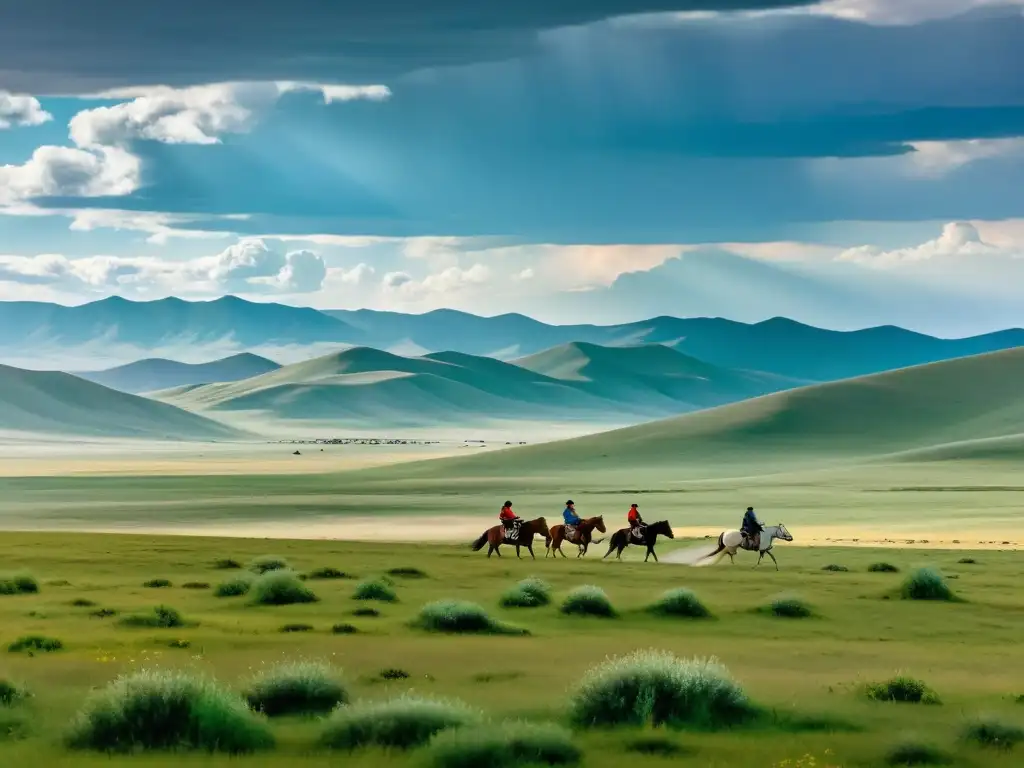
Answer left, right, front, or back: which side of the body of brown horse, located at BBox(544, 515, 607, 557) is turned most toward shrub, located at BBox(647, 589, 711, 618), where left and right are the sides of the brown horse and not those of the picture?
right

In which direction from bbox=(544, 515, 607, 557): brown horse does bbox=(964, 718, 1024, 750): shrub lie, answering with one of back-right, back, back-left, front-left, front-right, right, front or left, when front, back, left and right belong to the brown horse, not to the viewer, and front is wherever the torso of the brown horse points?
right

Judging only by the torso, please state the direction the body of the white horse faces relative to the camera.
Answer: to the viewer's right

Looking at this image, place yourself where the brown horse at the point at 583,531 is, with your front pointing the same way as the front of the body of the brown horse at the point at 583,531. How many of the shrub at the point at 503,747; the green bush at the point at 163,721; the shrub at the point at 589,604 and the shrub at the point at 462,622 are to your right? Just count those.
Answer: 4

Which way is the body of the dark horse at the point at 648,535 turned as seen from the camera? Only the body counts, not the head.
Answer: to the viewer's right

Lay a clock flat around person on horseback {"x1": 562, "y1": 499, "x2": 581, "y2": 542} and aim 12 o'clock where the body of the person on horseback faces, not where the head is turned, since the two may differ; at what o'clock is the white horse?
The white horse is roughly at 1 o'clock from the person on horseback.

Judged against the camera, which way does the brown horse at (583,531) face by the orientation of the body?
to the viewer's right

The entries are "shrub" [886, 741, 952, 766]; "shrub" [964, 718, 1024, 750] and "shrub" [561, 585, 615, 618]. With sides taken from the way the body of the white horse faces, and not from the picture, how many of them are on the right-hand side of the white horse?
3

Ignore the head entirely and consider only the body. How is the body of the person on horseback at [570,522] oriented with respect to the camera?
to the viewer's right

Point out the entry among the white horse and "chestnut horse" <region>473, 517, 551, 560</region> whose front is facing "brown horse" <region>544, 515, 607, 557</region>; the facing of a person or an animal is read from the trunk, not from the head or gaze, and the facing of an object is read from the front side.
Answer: the chestnut horse

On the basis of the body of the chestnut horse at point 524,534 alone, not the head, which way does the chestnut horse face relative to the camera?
to the viewer's right

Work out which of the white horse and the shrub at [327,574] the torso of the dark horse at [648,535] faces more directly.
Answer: the white horse

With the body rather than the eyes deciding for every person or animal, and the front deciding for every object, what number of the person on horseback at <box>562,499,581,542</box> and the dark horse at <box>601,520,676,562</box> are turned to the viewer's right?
2
